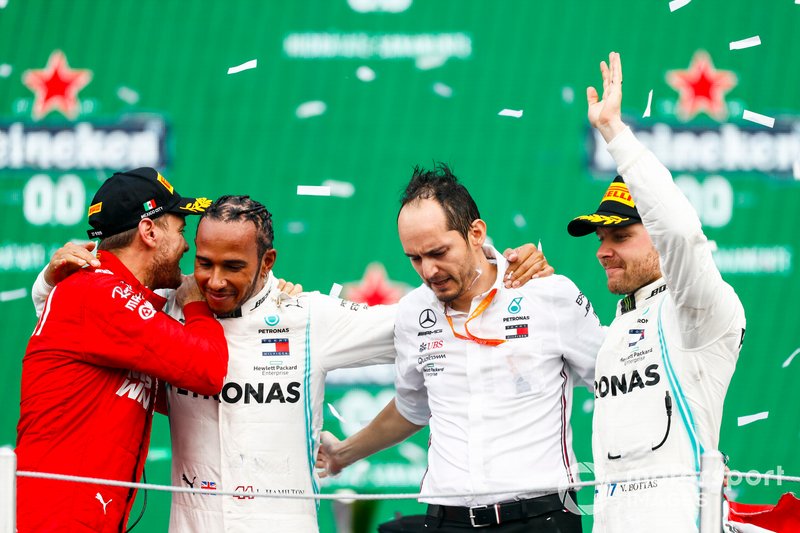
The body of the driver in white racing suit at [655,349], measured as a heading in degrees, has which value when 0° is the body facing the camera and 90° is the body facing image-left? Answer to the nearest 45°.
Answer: approximately 45°

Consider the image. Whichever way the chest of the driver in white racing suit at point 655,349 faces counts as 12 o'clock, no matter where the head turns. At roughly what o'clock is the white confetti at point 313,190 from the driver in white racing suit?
The white confetti is roughly at 3 o'clock from the driver in white racing suit.

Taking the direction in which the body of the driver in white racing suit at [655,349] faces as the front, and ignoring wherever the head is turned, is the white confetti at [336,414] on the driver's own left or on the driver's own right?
on the driver's own right

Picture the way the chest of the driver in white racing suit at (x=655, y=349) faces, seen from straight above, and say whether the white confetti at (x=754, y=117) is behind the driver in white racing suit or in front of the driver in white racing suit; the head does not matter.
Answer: behind
